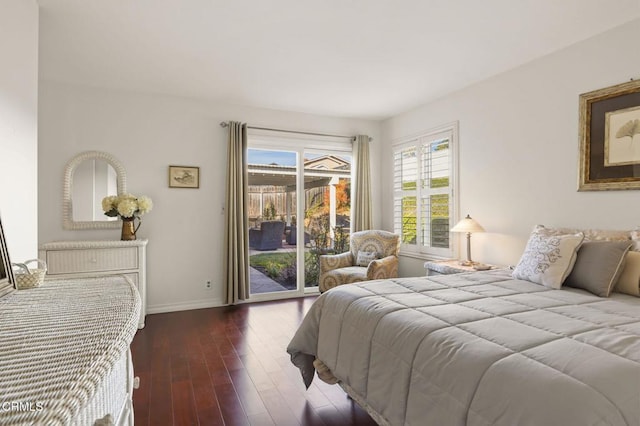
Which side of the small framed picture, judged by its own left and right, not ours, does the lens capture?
front

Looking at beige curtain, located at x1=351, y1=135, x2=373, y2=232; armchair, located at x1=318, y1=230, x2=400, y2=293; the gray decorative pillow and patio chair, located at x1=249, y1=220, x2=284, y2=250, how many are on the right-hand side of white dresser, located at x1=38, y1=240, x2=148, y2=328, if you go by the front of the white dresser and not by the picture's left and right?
0

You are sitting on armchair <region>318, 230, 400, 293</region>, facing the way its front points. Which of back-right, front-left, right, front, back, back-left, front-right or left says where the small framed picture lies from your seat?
front-right

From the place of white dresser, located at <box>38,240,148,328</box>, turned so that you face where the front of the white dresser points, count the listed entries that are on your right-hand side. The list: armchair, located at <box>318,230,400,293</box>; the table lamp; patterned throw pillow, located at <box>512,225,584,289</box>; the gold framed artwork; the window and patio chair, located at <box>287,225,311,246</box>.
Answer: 0

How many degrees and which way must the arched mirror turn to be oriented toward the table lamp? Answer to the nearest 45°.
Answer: approximately 45° to its left

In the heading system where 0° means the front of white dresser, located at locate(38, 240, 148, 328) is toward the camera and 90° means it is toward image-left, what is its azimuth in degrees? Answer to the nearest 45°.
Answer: approximately 0°

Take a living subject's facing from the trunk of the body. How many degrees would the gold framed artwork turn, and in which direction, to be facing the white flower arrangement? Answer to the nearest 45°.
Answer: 0° — it already faces it

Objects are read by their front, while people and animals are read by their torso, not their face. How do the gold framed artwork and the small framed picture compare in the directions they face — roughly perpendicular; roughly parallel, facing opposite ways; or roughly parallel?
roughly perpendicular

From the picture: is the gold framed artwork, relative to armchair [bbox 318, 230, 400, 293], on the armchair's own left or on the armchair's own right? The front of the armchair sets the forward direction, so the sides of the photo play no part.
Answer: on the armchair's own left

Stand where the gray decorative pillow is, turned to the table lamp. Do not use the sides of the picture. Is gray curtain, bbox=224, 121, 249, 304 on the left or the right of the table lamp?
left

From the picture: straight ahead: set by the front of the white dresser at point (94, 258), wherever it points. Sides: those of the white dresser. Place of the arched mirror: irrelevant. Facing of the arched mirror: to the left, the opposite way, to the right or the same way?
the same way

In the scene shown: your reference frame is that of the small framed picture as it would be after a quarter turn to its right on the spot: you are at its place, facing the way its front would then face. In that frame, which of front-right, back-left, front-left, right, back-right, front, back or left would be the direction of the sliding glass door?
back

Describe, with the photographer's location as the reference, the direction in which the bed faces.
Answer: facing the viewer and to the left of the viewer

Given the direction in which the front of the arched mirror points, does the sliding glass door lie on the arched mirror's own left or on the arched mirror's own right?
on the arched mirror's own left

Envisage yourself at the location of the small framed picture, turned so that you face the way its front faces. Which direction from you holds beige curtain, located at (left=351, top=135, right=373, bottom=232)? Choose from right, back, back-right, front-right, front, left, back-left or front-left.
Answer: left

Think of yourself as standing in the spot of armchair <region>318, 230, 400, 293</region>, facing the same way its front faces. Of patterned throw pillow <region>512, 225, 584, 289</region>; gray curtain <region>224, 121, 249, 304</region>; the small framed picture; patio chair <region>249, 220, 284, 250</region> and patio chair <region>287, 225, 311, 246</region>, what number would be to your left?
1

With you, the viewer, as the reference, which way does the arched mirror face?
facing the viewer

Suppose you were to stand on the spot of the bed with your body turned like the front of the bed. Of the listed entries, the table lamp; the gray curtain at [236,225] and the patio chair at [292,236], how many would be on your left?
0

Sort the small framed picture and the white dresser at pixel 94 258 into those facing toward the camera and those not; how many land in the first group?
2

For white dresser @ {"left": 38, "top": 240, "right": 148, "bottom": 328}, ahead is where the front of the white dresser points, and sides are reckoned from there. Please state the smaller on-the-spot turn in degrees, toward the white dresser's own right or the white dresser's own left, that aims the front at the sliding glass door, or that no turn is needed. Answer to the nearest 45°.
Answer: approximately 90° to the white dresser's own left
